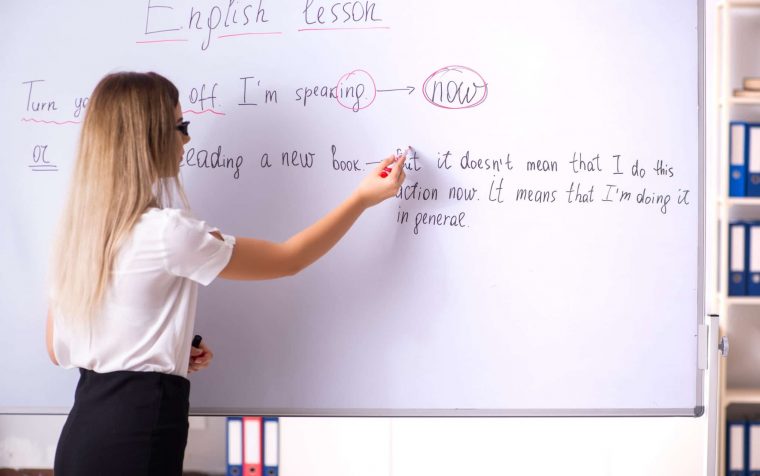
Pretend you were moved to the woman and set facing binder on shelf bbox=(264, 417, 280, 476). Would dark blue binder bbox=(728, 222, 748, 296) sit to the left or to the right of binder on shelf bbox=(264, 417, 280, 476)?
right

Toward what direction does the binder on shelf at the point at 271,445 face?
toward the camera

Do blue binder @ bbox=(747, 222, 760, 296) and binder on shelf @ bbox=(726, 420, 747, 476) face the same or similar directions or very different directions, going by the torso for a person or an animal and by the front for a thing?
same or similar directions

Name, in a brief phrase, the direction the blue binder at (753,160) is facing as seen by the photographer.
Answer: facing the viewer

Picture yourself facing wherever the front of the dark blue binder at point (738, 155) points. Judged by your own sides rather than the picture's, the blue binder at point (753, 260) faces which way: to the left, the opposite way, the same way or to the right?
the same way

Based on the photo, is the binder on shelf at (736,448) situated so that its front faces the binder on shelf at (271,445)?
no

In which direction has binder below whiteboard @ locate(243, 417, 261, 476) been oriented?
toward the camera

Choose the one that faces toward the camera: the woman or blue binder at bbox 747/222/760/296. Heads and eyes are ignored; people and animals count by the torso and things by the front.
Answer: the blue binder

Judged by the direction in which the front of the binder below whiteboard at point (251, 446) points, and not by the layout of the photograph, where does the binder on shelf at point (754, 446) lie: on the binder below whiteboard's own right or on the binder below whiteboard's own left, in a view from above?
on the binder below whiteboard's own left

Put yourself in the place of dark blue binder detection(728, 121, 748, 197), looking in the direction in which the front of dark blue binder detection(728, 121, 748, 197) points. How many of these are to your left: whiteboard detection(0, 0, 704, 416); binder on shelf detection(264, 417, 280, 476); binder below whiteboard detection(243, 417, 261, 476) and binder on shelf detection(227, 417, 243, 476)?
0

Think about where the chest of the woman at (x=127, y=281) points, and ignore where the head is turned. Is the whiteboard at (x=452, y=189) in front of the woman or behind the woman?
in front
